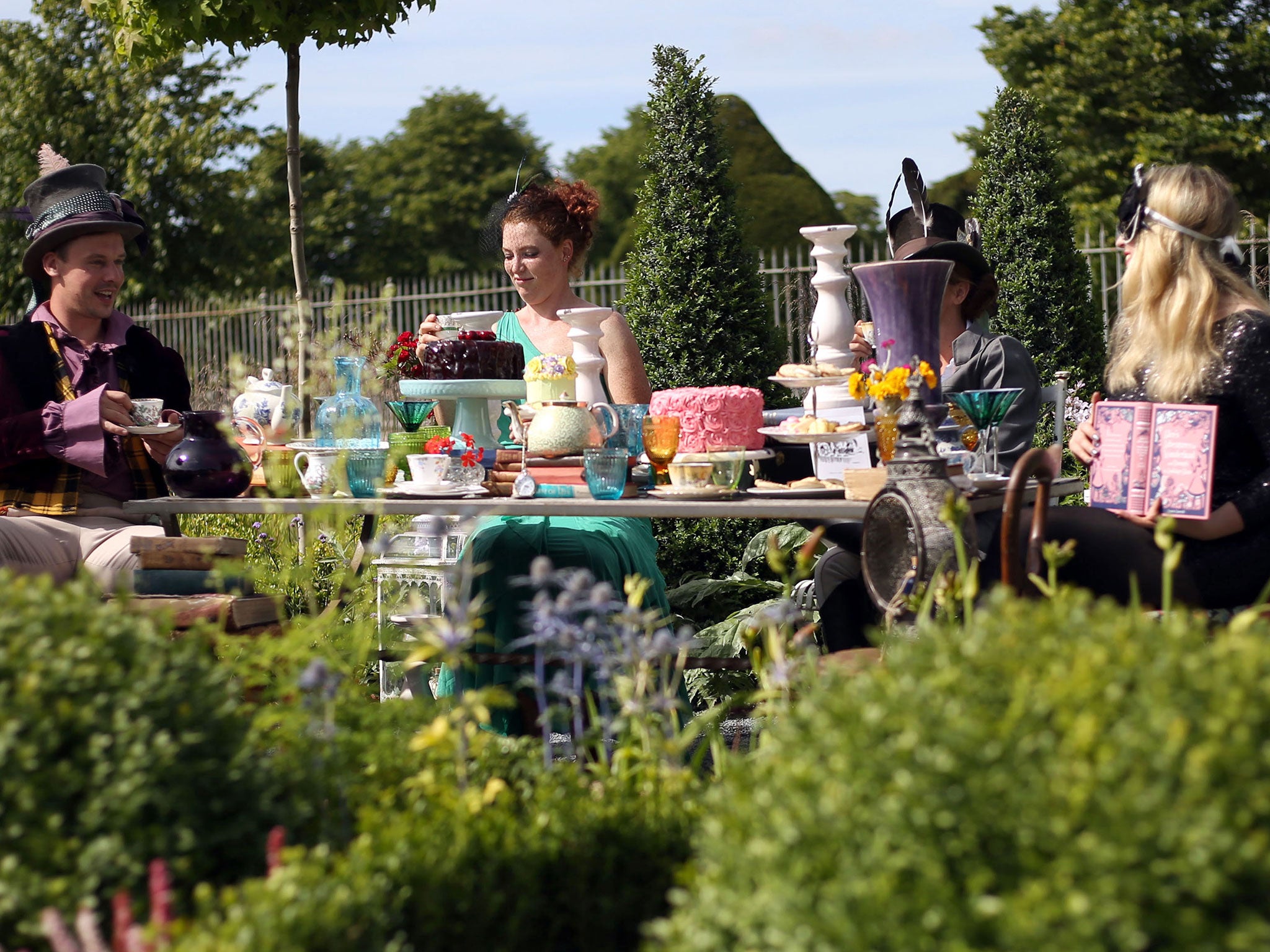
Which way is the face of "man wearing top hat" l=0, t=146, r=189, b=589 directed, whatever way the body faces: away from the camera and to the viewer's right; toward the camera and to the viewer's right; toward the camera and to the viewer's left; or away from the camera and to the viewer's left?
toward the camera and to the viewer's right

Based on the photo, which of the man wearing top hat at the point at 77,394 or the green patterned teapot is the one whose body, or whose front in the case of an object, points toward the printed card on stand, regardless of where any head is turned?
the man wearing top hat

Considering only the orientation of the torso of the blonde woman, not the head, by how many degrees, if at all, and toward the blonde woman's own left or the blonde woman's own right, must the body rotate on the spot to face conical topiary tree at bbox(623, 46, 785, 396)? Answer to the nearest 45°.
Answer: approximately 45° to the blonde woman's own right

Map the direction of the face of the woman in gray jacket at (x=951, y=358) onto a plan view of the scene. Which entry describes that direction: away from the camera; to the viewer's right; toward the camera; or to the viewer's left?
to the viewer's left

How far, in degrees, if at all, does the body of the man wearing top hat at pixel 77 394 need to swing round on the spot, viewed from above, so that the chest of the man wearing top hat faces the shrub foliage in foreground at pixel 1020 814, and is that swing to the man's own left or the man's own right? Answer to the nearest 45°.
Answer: approximately 45° to the man's own right

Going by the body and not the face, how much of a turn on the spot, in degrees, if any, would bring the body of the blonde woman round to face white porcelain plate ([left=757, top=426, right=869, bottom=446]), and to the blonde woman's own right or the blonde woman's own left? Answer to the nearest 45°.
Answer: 0° — they already face it

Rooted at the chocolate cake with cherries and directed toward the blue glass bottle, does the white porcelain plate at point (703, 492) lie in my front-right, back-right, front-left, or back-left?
back-left

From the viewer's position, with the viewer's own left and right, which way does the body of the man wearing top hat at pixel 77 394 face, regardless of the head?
facing the viewer and to the right of the viewer

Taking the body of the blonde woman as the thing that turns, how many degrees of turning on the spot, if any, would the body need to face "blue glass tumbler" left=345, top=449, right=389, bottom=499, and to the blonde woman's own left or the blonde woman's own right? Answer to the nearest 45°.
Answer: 0° — they already face it

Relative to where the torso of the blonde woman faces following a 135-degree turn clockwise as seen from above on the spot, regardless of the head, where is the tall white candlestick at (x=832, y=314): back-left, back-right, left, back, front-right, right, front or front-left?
back-left

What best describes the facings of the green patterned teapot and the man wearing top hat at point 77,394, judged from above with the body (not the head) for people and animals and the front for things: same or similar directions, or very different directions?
very different directions

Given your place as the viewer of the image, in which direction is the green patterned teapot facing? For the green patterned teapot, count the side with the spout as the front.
facing to the left of the viewer

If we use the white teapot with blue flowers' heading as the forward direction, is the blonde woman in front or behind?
in front

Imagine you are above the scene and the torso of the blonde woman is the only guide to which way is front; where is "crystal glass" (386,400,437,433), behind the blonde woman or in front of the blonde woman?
in front

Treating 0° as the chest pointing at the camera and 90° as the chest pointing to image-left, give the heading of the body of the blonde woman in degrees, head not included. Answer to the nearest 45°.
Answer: approximately 90°

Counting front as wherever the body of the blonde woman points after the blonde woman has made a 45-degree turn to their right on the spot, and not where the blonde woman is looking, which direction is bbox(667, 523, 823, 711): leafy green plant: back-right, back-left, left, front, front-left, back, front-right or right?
front
